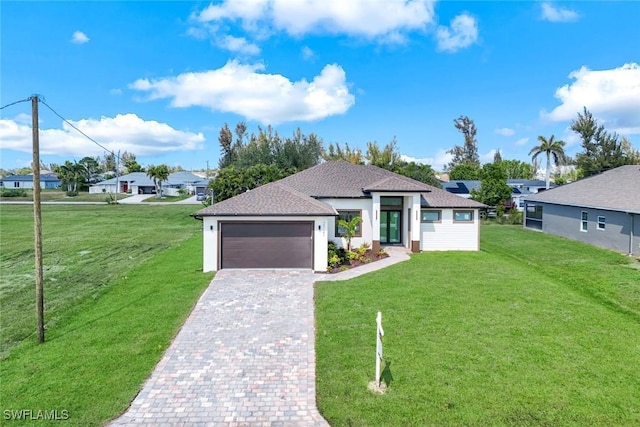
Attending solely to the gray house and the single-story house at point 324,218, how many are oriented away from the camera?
0

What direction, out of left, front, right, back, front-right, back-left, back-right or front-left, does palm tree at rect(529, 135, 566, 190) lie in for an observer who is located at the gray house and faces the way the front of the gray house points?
back-left

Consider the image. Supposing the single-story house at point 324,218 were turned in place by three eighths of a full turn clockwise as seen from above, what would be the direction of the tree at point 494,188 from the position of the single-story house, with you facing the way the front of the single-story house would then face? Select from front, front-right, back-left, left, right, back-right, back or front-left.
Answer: right

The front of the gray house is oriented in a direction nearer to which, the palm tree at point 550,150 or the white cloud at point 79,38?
the white cloud

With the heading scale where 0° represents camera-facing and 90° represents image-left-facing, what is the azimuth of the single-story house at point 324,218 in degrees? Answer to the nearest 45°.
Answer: approximately 0°

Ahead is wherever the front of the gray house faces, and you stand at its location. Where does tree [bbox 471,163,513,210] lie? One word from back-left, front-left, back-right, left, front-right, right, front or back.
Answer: back
